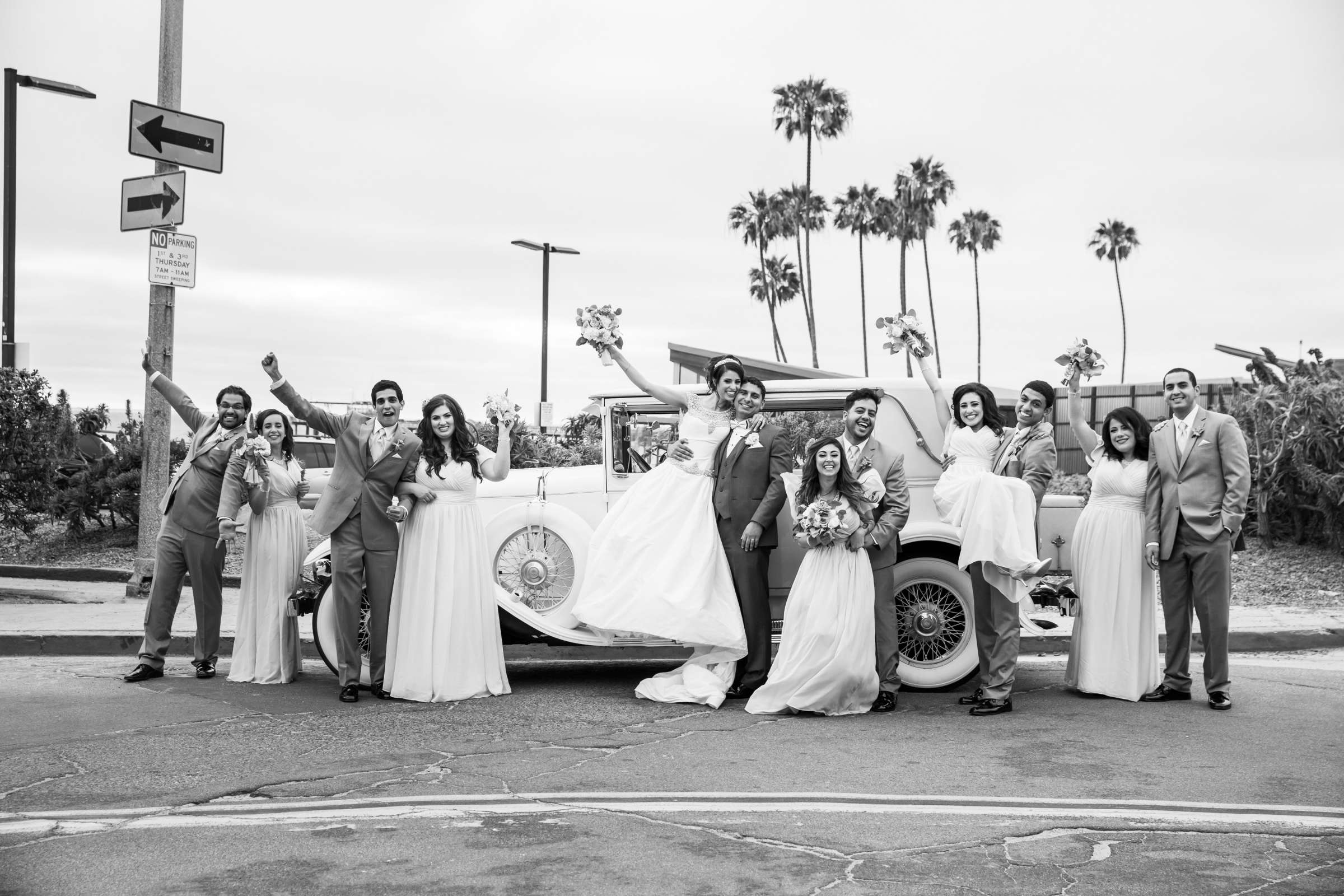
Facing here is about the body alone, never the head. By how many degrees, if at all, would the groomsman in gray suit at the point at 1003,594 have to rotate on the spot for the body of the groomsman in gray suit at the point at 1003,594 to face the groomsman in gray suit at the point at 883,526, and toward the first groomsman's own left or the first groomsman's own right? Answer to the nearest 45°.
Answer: approximately 45° to the first groomsman's own right

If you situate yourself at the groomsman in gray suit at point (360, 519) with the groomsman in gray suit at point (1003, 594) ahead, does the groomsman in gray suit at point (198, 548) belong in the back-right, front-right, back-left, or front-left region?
back-left

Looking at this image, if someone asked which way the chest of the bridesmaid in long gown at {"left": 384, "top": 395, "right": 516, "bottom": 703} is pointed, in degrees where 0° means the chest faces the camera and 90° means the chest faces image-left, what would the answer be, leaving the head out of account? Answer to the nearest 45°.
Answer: approximately 0°

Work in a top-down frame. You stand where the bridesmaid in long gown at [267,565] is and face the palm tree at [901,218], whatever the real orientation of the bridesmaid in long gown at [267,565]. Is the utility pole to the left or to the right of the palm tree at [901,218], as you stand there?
left

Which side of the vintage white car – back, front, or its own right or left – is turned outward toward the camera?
left

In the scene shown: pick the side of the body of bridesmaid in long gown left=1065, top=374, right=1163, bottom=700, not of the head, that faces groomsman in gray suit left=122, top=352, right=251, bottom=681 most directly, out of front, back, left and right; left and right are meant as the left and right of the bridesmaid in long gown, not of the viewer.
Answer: right

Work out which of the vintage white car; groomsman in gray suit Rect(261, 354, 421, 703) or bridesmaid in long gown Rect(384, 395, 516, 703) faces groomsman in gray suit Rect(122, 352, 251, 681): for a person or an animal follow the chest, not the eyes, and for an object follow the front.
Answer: the vintage white car

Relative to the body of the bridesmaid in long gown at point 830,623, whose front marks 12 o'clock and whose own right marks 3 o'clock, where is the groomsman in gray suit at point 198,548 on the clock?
The groomsman in gray suit is roughly at 3 o'clock from the bridesmaid in long gown.

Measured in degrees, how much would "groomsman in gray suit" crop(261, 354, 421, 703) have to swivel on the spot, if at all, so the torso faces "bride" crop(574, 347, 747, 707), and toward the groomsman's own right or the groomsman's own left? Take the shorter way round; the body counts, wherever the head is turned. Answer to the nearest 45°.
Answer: approximately 90° to the groomsman's own left

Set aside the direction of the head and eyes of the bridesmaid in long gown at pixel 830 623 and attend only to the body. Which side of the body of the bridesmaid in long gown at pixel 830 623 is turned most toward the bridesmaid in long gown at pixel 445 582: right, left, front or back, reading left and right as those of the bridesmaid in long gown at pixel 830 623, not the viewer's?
right

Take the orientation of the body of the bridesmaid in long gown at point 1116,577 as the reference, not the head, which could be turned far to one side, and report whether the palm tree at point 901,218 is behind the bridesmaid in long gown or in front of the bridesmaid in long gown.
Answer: behind

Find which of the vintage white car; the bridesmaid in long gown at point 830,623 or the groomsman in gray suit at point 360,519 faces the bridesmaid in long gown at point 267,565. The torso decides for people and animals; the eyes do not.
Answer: the vintage white car

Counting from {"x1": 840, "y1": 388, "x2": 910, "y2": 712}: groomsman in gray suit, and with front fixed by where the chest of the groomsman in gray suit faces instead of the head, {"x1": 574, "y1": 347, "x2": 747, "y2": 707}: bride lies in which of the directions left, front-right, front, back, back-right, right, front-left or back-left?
front-right

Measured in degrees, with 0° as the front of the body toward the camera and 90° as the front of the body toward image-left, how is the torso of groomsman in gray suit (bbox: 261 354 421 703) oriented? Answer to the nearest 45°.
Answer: approximately 0°
